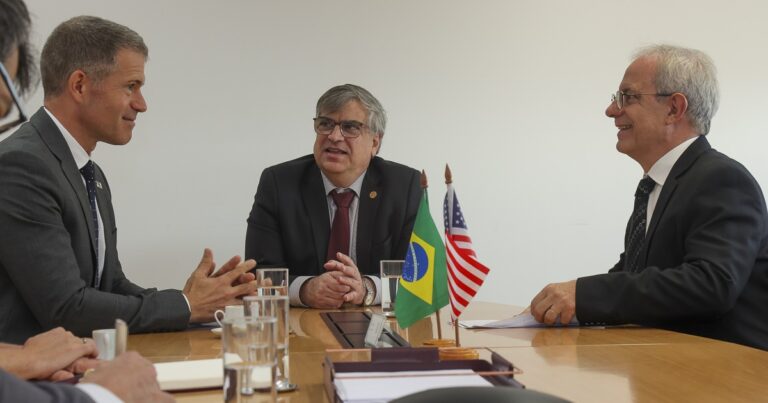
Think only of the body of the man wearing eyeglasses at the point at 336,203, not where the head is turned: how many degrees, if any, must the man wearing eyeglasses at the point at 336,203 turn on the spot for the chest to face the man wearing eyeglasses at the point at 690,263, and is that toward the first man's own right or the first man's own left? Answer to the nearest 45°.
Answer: approximately 45° to the first man's own left

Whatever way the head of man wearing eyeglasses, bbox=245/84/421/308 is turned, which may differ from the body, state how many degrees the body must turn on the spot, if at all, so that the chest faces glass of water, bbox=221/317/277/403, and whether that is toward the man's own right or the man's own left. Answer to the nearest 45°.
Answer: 0° — they already face it

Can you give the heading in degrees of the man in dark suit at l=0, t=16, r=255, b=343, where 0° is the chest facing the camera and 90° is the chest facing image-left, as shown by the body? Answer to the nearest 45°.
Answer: approximately 270°

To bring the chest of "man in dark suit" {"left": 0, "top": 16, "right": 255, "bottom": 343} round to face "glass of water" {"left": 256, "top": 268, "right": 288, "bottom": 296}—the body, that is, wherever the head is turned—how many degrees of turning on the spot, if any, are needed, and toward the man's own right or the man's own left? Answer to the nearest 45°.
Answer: approximately 45° to the man's own right

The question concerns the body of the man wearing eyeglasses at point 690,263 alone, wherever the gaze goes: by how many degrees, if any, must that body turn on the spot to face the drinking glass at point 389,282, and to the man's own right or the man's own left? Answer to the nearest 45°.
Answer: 0° — they already face it

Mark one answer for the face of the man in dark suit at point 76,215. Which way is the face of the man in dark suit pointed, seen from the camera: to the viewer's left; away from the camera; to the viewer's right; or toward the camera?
to the viewer's right

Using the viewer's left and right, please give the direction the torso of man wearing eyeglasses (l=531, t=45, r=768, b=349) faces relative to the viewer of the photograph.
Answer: facing to the left of the viewer

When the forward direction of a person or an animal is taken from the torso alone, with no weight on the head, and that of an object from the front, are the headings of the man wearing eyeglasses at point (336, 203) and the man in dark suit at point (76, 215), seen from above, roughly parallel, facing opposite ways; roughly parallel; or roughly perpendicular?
roughly perpendicular

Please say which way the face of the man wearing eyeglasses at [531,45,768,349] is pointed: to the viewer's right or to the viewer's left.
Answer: to the viewer's left

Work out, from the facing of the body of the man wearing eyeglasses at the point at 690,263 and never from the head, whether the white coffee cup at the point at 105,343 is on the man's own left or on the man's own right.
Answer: on the man's own left
